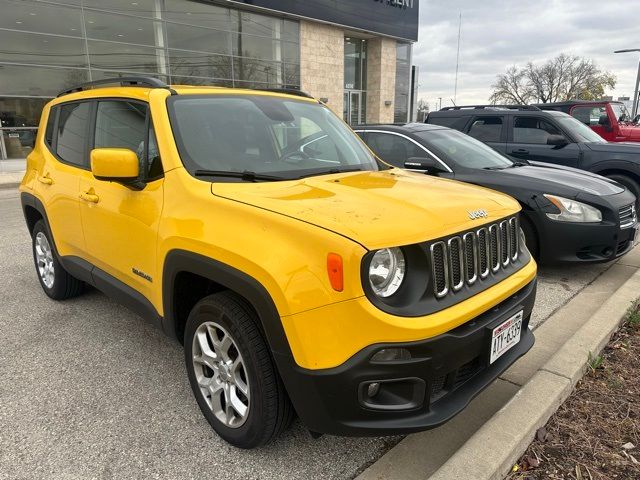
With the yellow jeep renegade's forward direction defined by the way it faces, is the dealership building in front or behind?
behind

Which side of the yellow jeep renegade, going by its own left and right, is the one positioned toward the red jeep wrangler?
left

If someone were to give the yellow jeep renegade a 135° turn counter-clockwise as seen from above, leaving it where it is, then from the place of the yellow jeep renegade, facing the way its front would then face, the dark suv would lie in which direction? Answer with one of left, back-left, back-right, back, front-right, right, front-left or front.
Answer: front-right

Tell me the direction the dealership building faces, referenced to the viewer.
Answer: facing the viewer and to the right of the viewer

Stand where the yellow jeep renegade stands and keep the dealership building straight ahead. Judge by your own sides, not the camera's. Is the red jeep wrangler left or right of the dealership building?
right

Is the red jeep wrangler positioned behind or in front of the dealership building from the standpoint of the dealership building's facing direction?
in front

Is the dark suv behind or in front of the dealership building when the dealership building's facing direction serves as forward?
in front

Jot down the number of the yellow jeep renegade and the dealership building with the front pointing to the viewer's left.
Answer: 0
